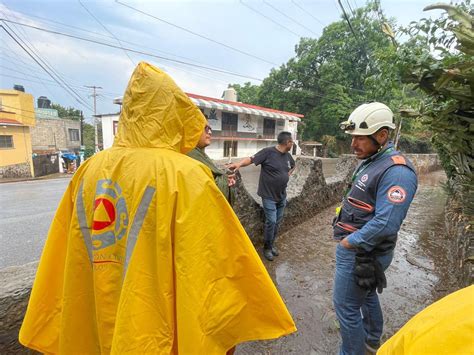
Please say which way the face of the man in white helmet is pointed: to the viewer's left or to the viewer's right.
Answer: to the viewer's left

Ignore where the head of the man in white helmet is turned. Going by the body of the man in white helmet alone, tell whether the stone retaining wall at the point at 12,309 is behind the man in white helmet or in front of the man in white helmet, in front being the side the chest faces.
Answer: in front

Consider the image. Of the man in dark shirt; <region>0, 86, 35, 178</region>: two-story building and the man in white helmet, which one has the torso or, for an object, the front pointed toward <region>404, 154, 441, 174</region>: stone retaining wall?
the two-story building

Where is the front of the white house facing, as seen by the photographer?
facing the viewer and to the right of the viewer

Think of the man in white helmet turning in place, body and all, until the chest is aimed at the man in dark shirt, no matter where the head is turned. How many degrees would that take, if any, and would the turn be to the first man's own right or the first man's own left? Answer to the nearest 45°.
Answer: approximately 90° to the first man's own right

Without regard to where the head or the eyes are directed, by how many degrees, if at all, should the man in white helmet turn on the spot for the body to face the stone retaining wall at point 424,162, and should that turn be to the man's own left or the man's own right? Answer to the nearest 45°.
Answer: approximately 135° to the man's own right

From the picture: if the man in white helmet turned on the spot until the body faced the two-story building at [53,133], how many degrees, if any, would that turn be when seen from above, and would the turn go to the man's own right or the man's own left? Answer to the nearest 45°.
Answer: approximately 90° to the man's own right

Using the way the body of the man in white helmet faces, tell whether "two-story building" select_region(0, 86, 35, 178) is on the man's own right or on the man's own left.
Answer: on the man's own right
